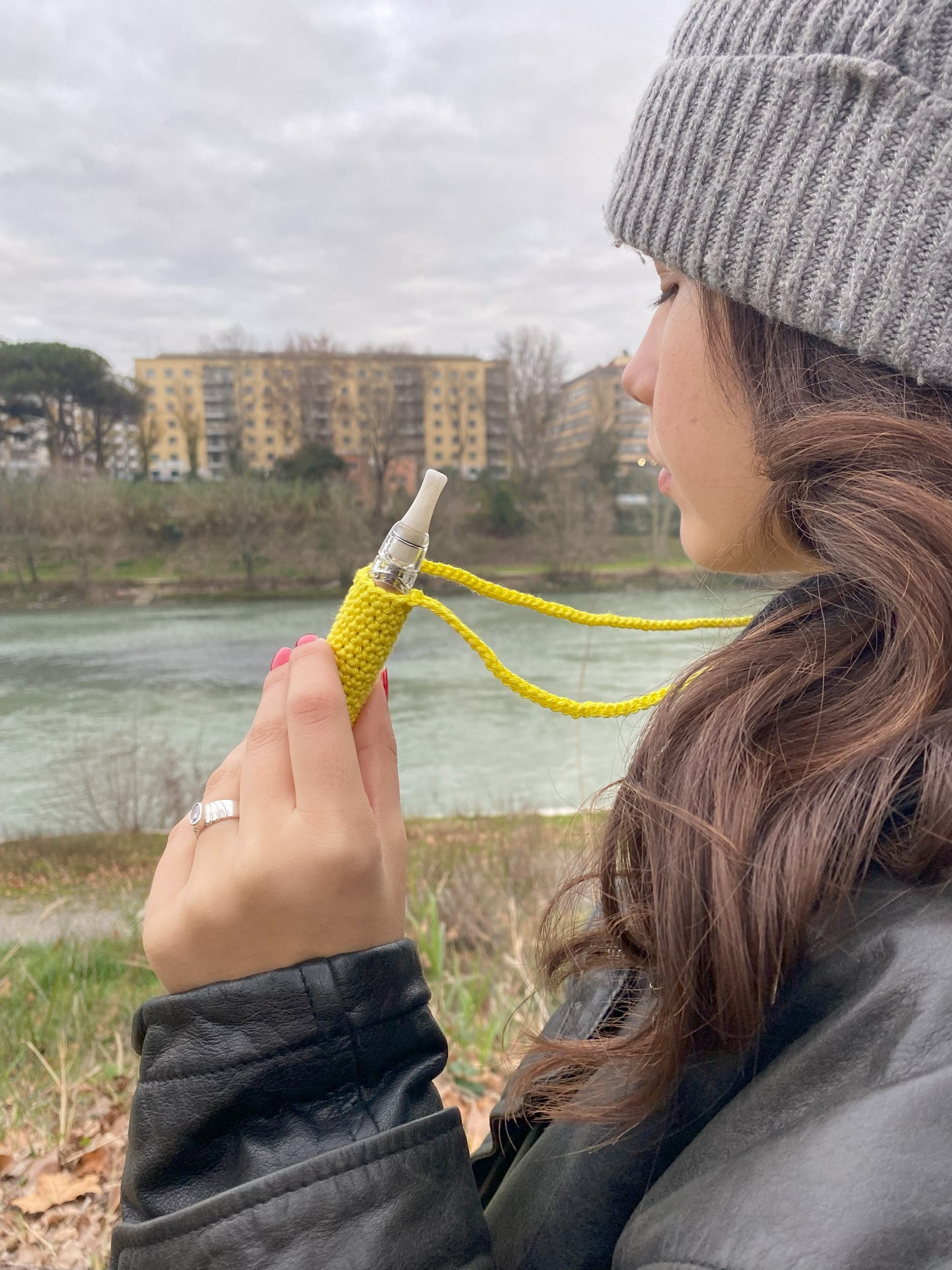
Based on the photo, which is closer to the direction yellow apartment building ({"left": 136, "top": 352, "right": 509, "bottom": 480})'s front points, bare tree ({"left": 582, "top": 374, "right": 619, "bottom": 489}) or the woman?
the woman

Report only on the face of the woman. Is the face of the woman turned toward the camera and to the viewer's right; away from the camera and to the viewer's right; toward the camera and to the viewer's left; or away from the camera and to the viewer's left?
away from the camera and to the viewer's left

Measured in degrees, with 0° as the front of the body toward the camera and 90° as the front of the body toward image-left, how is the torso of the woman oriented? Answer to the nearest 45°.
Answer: approximately 90°

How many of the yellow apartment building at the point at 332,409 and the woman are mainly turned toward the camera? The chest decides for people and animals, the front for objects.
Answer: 1
